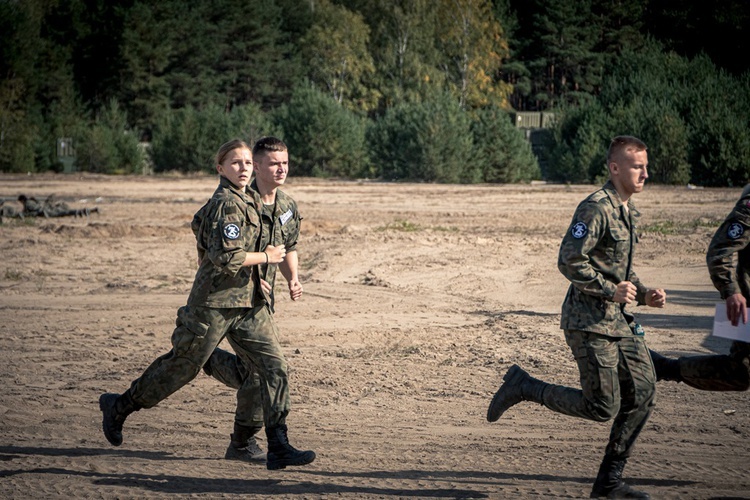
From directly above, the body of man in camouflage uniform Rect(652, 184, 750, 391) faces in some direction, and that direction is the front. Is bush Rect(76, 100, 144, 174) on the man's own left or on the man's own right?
on the man's own left

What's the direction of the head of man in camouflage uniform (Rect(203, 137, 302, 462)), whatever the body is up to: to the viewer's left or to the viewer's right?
to the viewer's right

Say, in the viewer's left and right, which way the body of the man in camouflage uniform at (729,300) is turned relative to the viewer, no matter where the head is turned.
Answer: facing to the right of the viewer

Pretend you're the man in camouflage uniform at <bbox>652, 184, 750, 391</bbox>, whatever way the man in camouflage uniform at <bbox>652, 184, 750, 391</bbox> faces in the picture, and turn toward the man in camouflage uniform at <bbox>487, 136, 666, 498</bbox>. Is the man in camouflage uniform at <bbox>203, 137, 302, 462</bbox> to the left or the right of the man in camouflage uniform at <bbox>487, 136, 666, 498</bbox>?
right

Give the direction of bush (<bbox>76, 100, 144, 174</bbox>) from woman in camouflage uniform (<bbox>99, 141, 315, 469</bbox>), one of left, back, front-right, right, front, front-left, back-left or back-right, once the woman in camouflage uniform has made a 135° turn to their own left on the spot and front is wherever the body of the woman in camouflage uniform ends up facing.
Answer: front-right

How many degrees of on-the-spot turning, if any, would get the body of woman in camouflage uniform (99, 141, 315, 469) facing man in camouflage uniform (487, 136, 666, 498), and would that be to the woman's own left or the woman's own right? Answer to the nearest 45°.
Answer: approximately 45° to the woman's own right

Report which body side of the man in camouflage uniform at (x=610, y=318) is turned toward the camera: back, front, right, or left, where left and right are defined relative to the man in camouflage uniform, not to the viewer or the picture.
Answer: right

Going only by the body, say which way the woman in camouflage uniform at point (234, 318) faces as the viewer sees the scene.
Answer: to the viewer's right

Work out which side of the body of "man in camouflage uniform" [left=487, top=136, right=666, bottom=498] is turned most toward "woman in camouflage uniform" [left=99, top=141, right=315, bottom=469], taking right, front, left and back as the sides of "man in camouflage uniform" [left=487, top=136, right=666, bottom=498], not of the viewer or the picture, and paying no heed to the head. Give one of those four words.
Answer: back

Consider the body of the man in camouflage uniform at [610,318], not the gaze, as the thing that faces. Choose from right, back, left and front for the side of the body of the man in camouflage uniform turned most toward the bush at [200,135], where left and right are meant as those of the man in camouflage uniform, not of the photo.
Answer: left

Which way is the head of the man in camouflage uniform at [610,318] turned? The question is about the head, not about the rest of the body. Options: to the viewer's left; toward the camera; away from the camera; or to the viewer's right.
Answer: to the viewer's right

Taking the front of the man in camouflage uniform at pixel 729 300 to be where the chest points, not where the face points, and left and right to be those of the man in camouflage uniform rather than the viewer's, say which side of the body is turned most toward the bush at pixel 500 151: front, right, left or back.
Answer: left

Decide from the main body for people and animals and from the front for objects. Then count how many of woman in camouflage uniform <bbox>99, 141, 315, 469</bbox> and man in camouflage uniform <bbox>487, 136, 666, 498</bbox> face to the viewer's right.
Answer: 2
